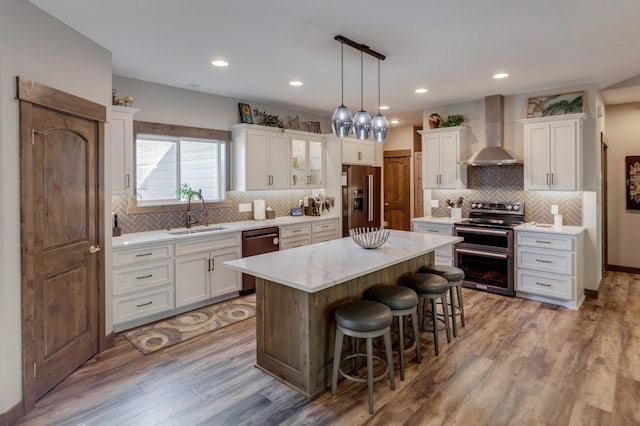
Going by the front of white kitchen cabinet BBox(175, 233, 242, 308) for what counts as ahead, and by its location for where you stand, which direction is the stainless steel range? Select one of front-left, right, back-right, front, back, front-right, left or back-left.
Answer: front-left

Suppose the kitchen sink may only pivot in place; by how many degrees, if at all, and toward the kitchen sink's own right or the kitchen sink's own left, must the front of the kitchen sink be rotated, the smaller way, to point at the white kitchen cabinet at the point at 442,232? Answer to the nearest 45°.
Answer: approximately 45° to the kitchen sink's own left

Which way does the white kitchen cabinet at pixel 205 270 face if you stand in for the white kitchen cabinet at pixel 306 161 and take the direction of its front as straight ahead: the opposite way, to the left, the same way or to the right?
the same way

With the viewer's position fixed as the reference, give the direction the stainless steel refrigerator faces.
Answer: facing the viewer and to the right of the viewer

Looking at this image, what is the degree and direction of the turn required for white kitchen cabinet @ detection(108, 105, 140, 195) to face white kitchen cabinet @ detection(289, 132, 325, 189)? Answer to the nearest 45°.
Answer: approximately 90° to its left

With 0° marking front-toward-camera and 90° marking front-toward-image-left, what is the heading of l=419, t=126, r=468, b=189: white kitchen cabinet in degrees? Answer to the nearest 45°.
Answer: approximately 45°

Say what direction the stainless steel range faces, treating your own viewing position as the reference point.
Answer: facing the viewer and to the left of the viewer

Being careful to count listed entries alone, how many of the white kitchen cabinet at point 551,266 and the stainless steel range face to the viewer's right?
0

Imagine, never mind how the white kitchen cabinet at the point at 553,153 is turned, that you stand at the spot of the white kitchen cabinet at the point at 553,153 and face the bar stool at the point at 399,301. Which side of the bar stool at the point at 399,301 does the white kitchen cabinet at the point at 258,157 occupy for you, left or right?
right

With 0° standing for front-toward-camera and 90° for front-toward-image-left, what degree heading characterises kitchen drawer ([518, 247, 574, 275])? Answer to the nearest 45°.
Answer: approximately 45°

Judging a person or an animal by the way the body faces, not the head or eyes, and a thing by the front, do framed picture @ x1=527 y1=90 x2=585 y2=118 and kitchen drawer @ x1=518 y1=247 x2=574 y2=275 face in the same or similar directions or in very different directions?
same or similar directions

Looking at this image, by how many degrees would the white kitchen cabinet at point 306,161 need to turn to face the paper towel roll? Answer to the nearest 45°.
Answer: approximately 90° to its right

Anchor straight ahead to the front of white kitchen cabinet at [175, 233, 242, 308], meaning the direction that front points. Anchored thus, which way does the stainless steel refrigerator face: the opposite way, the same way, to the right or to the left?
the same way

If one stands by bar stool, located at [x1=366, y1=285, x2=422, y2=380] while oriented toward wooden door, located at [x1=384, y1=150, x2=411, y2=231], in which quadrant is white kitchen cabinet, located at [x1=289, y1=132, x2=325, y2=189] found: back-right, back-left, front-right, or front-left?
front-left

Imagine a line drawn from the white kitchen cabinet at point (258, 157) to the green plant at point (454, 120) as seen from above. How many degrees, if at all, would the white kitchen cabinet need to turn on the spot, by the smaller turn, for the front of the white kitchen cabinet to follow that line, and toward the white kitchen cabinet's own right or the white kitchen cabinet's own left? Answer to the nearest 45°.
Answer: approximately 45° to the white kitchen cabinet's own left

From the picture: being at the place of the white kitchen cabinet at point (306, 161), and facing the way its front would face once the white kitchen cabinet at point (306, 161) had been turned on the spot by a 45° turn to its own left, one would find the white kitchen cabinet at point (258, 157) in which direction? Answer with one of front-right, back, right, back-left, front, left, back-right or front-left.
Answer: back-right

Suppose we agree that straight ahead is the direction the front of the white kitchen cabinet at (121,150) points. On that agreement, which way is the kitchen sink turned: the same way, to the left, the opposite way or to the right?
the same way
